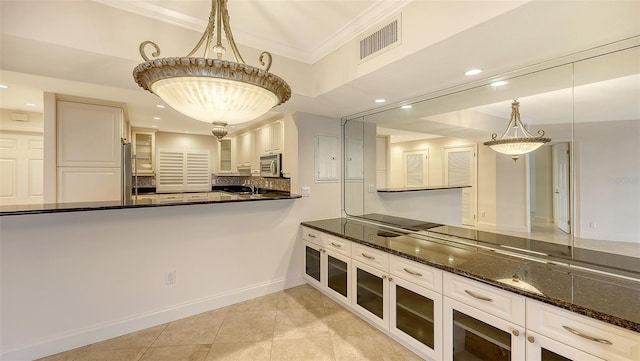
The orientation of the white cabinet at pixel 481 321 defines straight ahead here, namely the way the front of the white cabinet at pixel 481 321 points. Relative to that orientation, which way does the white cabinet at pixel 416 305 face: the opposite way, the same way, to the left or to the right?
the same way

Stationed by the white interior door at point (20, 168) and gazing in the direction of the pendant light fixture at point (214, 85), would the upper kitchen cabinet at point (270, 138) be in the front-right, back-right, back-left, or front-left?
front-left

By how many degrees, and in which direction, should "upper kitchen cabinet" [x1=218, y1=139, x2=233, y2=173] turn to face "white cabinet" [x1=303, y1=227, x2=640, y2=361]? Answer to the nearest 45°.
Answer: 0° — it already faces it

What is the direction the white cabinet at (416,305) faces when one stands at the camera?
facing the viewer and to the left of the viewer

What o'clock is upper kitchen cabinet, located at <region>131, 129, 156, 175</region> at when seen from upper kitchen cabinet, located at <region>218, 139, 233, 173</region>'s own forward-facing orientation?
upper kitchen cabinet, located at <region>131, 129, 156, 175</region> is roughly at 3 o'clock from upper kitchen cabinet, located at <region>218, 139, 233, 173</region>.

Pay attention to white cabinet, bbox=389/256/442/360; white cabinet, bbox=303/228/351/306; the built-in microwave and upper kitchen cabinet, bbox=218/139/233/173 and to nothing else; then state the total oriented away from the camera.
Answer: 0

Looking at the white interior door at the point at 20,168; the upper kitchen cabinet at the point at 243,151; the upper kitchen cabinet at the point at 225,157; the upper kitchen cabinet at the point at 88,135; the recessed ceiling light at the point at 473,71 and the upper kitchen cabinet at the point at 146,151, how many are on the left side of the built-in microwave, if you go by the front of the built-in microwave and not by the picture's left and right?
1

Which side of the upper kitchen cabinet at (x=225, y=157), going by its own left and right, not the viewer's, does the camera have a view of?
front

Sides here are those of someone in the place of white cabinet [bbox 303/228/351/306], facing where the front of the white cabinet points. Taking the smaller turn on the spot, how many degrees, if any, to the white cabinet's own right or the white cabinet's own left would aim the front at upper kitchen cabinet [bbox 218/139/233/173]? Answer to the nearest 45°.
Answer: approximately 90° to the white cabinet's own right

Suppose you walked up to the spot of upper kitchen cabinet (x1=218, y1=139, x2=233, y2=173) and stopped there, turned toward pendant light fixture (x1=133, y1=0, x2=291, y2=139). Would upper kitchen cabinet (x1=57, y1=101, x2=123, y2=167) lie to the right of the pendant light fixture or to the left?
right

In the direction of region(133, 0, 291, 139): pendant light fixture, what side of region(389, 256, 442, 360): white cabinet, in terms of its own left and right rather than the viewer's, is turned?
front

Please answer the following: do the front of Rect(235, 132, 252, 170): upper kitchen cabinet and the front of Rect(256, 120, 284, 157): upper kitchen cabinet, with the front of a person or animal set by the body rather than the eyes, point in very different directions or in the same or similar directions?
same or similar directions

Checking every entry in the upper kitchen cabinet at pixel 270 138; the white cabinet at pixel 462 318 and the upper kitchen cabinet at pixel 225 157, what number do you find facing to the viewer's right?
0

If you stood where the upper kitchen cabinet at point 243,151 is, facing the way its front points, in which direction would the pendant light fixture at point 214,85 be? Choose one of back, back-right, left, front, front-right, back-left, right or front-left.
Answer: front-left
